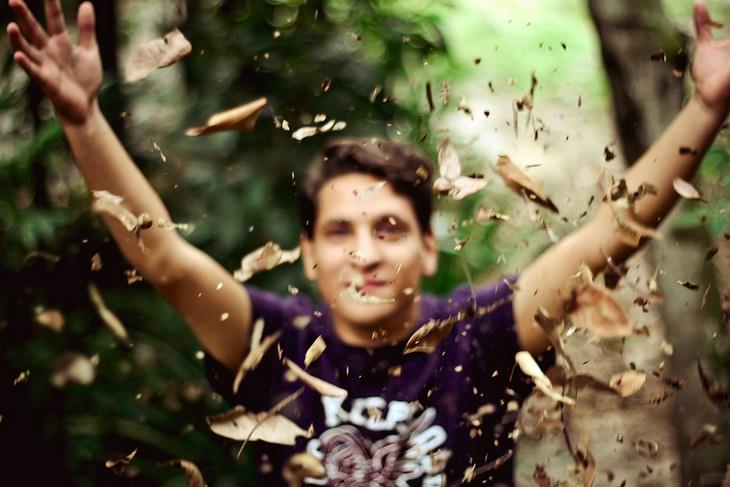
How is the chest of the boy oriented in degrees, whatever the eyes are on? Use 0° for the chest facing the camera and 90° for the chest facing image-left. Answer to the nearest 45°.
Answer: approximately 0°
